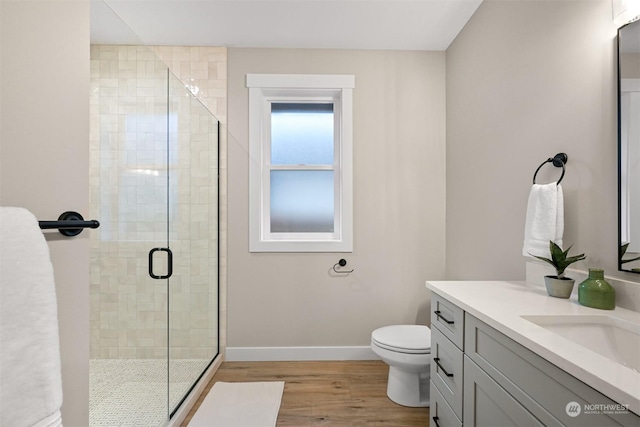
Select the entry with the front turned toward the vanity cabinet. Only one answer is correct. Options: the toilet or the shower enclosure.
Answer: the shower enclosure

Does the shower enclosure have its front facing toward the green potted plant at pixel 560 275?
yes

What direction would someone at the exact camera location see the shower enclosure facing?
facing the viewer and to the right of the viewer

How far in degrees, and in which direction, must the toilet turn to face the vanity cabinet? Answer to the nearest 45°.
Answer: approximately 90° to its left

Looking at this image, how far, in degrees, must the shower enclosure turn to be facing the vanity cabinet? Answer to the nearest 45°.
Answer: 0° — it already faces it

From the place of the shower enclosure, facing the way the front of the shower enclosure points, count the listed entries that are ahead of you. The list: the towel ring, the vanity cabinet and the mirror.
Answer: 3
